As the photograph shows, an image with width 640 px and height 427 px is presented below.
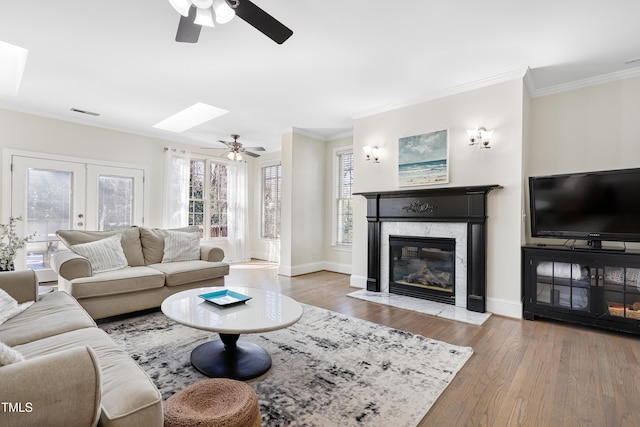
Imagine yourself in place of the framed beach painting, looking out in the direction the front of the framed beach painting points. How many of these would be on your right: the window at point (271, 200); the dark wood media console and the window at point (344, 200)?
2

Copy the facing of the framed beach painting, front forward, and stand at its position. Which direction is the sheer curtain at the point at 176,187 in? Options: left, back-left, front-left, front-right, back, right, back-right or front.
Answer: front-right

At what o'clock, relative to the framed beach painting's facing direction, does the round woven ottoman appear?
The round woven ottoman is roughly at 11 o'clock from the framed beach painting.

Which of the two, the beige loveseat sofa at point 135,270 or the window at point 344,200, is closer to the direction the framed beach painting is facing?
the beige loveseat sofa

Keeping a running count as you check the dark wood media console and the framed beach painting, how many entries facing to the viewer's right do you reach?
0

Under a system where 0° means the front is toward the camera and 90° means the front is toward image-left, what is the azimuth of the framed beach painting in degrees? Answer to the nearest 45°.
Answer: approximately 45°

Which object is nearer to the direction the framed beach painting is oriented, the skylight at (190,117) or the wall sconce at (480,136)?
the skylight

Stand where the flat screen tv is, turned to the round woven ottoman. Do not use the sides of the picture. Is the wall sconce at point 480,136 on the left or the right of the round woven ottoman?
right

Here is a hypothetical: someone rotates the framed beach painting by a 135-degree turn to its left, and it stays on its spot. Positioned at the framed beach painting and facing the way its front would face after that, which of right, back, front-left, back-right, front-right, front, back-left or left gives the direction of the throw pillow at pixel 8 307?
back-right

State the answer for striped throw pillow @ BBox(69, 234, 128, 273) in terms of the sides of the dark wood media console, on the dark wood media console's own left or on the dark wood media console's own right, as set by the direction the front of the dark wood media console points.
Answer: on the dark wood media console's own right

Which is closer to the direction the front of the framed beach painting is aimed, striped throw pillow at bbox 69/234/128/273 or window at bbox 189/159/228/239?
the striped throw pillow

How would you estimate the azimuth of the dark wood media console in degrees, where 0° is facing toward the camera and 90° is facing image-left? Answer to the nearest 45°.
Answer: approximately 0°

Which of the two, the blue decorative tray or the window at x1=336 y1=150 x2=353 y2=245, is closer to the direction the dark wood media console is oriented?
the blue decorative tray

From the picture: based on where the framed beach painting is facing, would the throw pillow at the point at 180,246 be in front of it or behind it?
in front
